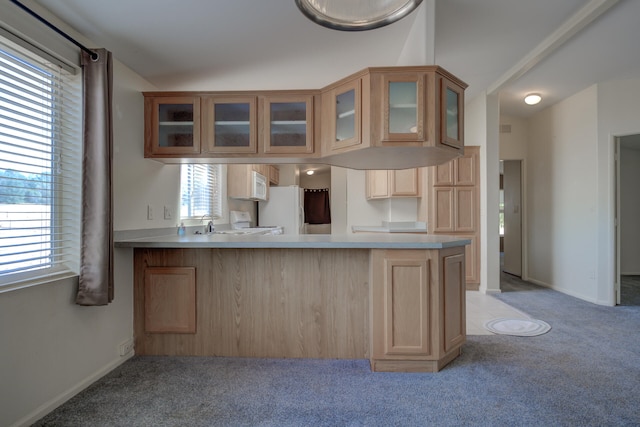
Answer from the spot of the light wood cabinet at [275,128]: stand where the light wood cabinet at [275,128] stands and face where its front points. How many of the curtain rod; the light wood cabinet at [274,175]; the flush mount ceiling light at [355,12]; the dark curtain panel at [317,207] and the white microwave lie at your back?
3

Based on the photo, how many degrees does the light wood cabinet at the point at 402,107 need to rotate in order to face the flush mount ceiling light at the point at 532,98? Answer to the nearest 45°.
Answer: approximately 135° to its left

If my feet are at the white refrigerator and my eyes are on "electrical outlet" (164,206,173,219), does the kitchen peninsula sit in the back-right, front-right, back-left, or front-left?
front-left

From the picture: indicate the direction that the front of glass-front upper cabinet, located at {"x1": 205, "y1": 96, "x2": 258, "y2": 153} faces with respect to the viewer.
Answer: facing the viewer

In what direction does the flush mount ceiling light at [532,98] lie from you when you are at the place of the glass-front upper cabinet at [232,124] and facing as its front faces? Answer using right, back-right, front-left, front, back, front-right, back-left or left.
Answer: left

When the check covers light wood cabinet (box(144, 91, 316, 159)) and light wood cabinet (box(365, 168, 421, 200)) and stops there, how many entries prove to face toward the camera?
2

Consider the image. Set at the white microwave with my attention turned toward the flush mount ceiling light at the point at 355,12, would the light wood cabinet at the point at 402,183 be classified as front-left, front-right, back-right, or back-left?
front-left

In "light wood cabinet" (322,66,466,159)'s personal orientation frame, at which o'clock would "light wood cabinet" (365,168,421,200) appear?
"light wood cabinet" (365,168,421,200) is roughly at 6 o'clock from "light wood cabinet" (322,66,466,159).

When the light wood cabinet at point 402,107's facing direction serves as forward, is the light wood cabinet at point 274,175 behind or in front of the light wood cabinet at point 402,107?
behind

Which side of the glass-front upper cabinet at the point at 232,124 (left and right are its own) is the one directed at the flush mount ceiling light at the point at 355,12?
front

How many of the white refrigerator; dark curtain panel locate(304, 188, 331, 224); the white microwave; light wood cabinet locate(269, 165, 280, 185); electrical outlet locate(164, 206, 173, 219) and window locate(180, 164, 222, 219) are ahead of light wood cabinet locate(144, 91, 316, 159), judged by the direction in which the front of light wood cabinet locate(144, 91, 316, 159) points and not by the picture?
0

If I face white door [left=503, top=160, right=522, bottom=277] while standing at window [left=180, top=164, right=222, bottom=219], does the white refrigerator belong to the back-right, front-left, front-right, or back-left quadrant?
front-left

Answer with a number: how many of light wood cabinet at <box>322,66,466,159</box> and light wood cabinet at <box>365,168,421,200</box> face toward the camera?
2

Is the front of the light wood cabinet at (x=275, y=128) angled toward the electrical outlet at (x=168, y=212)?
no

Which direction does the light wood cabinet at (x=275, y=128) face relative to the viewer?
toward the camera
